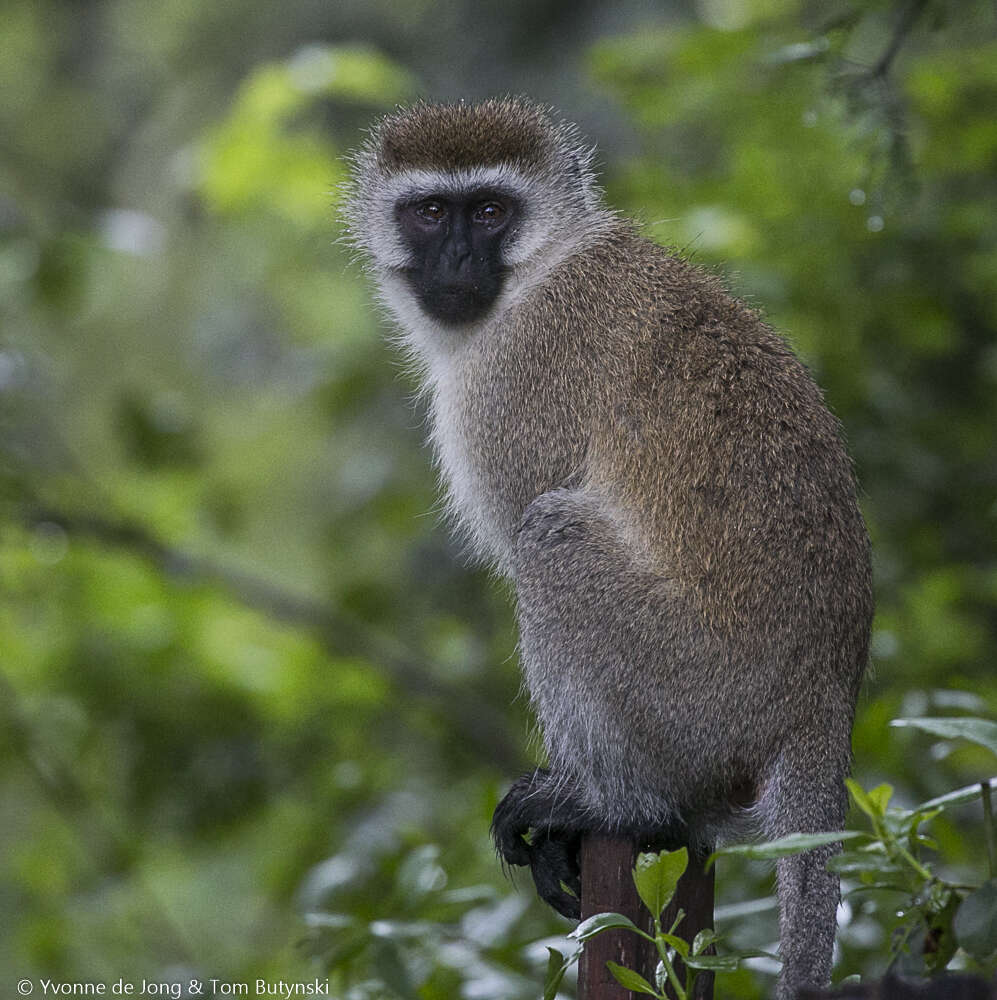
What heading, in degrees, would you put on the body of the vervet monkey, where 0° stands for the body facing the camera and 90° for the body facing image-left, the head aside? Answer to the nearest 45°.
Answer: approximately 90°

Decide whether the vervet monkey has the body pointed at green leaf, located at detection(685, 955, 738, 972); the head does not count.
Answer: no

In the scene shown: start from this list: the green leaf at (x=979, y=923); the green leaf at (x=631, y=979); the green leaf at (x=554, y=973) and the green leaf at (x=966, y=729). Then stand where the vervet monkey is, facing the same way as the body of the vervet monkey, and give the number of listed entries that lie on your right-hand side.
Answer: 0

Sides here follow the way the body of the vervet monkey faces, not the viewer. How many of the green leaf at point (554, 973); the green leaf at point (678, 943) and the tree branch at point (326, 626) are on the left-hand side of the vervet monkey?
2

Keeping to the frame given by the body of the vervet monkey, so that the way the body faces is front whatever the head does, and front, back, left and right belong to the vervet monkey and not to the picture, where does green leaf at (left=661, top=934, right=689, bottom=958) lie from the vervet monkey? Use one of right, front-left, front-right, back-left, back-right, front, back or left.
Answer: left

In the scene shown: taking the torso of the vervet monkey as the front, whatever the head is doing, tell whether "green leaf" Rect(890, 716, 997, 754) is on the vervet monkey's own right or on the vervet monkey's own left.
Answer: on the vervet monkey's own right

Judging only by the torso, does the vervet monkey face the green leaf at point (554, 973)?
no

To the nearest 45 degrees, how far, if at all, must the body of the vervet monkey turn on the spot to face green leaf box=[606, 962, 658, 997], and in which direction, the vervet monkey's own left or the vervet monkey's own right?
approximately 90° to the vervet monkey's own left

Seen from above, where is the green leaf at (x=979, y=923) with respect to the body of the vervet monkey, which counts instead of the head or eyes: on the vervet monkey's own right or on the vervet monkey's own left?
on the vervet monkey's own left
